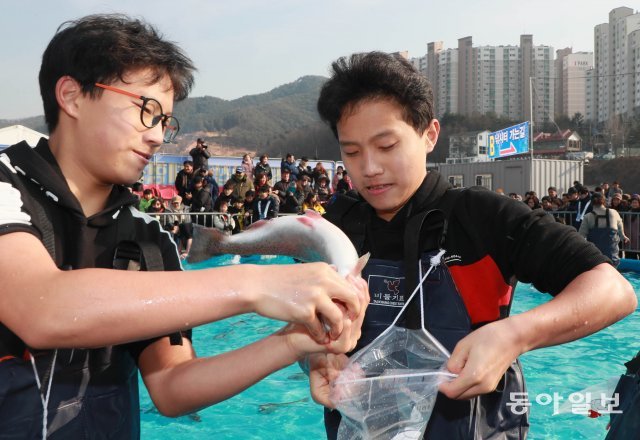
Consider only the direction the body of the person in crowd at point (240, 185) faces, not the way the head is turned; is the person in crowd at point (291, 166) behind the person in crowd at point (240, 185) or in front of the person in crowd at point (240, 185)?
behind

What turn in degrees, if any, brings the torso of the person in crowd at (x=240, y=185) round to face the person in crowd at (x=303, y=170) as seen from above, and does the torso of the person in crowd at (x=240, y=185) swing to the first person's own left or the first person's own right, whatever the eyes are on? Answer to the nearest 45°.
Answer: approximately 135° to the first person's own left

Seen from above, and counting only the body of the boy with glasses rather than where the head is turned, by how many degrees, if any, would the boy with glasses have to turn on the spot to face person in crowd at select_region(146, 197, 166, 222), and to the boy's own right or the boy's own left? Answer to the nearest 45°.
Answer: approximately 135° to the boy's own left

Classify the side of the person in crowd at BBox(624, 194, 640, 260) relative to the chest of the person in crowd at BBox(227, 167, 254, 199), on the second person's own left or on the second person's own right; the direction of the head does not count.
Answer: on the second person's own left

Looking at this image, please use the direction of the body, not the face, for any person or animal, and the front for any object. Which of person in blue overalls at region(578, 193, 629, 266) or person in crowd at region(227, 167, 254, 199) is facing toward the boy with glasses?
person in crowd at region(227, 167, 254, 199)

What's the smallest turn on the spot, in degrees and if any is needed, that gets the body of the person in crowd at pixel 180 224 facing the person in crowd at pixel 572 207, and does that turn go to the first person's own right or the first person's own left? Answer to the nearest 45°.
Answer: approximately 90° to the first person's own left

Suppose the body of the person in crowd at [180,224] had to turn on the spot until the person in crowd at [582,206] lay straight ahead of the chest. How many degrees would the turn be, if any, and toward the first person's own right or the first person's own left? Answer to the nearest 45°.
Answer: approximately 90° to the first person's own left
